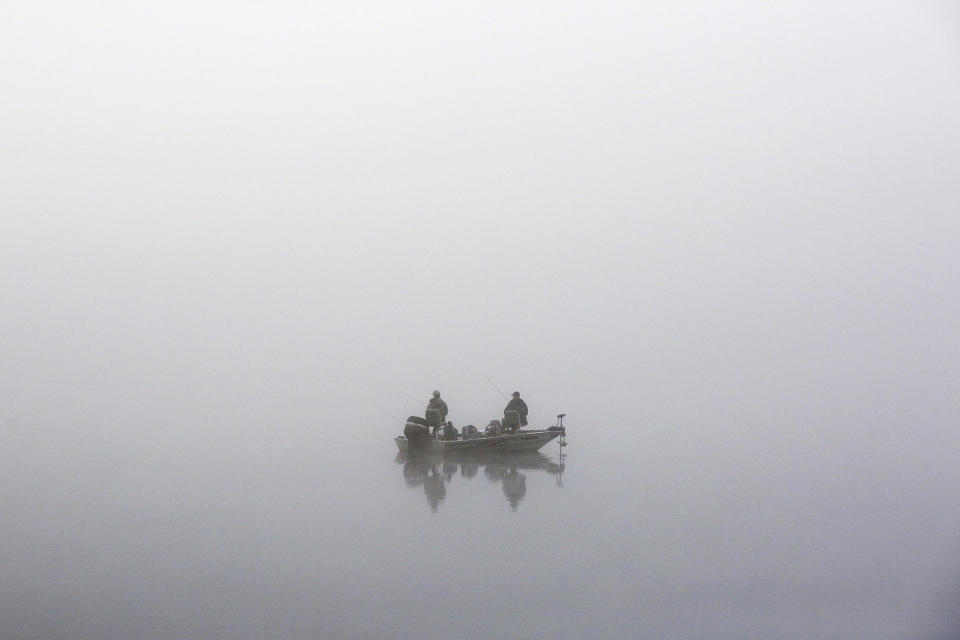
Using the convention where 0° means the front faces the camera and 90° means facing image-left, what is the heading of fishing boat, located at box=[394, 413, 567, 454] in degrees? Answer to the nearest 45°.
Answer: approximately 270°
